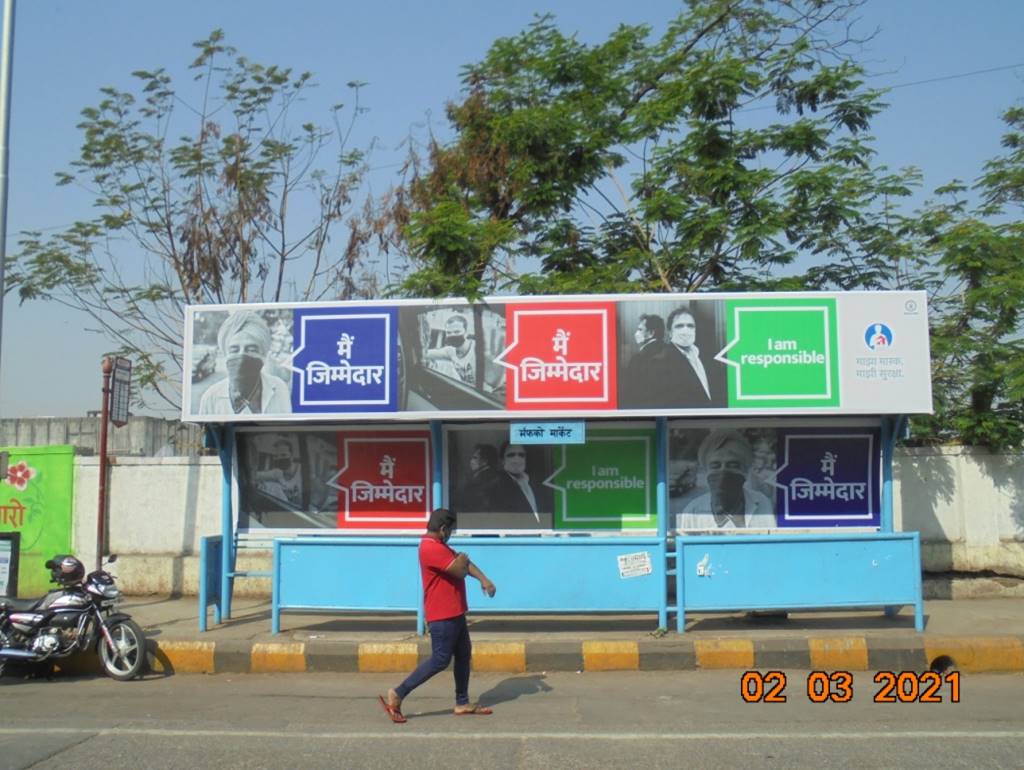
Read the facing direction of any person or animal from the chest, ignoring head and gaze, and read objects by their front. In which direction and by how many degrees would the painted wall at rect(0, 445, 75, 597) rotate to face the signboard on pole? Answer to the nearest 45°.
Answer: approximately 45° to its left

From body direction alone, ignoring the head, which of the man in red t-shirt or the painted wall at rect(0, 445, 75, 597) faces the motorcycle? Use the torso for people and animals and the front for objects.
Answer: the painted wall

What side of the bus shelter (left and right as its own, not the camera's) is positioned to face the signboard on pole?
right

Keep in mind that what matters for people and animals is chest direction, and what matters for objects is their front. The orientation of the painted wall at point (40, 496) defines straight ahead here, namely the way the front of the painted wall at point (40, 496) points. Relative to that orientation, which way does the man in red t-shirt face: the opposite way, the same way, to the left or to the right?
to the left

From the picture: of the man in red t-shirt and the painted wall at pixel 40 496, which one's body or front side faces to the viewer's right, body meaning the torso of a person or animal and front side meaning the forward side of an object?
the man in red t-shirt

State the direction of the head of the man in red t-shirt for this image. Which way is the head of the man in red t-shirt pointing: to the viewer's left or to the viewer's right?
to the viewer's right

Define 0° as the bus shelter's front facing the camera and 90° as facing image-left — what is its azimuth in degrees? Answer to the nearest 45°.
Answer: approximately 0°

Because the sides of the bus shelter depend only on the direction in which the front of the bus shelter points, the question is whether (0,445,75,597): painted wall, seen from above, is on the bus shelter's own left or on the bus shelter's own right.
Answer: on the bus shelter's own right

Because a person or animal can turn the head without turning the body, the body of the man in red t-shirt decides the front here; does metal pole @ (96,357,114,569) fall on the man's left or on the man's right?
on the man's left

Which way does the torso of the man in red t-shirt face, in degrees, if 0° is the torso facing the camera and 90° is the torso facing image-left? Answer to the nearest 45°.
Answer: approximately 270°

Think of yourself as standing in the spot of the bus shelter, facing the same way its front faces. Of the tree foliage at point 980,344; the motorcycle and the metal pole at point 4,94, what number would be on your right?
2

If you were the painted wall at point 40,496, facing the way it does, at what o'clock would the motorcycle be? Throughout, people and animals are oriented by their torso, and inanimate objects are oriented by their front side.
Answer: The motorcycle is roughly at 12 o'clock from the painted wall.
